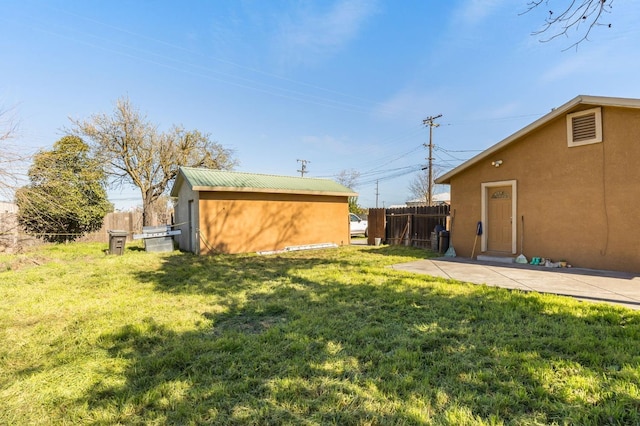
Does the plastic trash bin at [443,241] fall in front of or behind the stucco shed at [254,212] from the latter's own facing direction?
behind

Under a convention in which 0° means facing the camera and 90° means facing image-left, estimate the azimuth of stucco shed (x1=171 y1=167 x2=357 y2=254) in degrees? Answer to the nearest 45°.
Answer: approximately 90°

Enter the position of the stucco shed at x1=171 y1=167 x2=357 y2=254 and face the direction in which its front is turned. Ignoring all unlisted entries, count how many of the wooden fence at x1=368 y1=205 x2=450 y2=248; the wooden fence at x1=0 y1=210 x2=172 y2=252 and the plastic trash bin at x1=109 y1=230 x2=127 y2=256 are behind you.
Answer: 1

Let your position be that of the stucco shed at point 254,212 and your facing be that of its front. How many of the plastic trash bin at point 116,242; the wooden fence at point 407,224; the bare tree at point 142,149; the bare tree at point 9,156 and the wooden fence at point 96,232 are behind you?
1

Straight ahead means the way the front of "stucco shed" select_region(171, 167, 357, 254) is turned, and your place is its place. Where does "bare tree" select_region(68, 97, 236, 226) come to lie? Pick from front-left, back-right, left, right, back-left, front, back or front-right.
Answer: front-right

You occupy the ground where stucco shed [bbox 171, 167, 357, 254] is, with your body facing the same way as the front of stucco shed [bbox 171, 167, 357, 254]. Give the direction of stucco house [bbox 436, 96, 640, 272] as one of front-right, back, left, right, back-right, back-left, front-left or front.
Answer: back-left

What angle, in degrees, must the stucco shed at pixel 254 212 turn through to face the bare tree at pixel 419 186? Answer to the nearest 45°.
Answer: approximately 135° to its right

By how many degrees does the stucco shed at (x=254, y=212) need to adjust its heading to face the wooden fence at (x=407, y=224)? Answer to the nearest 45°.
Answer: approximately 180°
